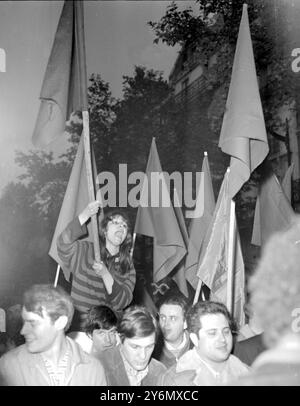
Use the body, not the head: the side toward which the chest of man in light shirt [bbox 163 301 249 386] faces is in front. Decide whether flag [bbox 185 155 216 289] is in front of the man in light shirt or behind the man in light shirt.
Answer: behind

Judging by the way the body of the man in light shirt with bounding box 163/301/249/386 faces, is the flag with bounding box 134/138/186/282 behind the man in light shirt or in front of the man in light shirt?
behind

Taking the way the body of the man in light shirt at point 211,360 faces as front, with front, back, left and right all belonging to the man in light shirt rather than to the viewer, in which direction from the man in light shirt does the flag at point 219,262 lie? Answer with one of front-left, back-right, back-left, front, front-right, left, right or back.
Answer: back-left

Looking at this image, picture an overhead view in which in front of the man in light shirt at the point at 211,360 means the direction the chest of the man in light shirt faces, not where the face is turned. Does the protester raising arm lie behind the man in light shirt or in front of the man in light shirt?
behind

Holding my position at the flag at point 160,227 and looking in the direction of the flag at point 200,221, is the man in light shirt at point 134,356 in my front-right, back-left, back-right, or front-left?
back-right

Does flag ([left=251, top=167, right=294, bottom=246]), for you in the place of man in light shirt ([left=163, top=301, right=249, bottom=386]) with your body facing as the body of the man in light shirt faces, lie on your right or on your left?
on your left

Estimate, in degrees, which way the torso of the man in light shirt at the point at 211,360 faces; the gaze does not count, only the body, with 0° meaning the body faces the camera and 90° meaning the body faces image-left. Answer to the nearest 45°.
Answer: approximately 315°

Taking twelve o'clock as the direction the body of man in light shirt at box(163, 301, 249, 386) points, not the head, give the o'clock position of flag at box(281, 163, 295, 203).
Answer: The flag is roughly at 8 o'clock from the man in light shirt.

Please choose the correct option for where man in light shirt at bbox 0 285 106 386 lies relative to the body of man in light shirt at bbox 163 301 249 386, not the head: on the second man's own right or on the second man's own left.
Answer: on the second man's own right
